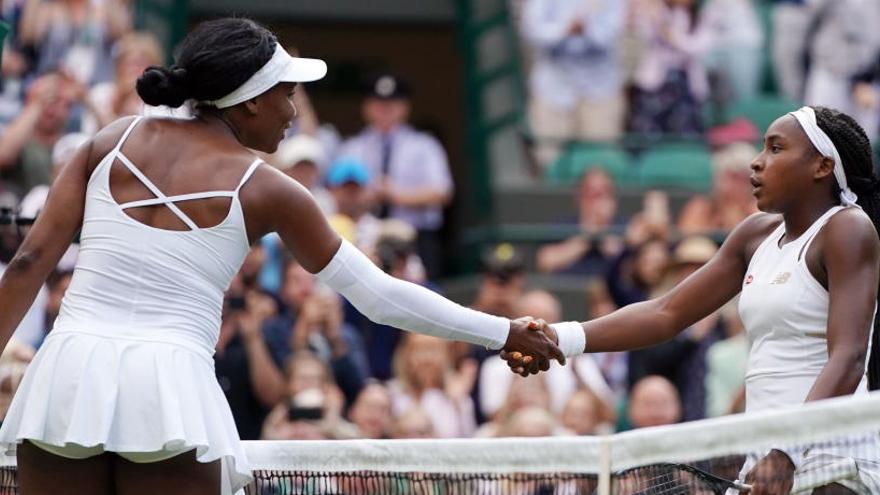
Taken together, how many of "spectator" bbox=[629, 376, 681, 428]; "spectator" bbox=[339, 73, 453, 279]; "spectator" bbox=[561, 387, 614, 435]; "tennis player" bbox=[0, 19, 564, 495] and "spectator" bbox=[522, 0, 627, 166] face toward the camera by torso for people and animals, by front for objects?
4

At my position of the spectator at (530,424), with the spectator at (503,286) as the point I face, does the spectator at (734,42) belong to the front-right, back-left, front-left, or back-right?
front-right

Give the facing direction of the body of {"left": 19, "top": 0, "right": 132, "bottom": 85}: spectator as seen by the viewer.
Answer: toward the camera

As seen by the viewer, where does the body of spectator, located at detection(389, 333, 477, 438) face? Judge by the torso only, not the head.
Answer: toward the camera

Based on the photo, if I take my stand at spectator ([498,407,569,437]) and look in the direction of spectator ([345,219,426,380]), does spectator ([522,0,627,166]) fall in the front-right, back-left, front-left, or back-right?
front-right

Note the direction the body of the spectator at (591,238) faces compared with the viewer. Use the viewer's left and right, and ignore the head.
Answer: facing the viewer

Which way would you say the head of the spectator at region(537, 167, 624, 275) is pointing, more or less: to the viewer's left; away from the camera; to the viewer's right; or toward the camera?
toward the camera

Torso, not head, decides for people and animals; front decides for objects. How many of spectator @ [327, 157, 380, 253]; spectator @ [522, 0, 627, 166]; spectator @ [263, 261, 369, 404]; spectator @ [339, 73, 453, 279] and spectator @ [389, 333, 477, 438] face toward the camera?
5

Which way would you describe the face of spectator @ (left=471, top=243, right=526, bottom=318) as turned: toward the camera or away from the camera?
toward the camera

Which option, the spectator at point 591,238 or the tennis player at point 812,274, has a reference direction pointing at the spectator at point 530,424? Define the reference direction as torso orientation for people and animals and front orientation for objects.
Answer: the spectator at point 591,238

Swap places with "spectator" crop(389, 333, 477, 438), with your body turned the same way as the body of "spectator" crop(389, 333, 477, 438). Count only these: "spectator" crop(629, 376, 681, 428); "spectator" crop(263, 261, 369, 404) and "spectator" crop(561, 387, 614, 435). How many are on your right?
1

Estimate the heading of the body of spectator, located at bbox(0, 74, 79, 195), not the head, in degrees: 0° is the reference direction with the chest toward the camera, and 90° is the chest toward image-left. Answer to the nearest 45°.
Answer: approximately 315°

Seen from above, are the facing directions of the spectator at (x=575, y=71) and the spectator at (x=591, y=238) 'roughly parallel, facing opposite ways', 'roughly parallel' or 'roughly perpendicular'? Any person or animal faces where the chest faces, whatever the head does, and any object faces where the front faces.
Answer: roughly parallel

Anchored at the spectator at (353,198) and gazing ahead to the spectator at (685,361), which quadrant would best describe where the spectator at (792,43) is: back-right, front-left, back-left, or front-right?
front-left

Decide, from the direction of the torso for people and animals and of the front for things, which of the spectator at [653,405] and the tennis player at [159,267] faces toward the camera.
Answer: the spectator
